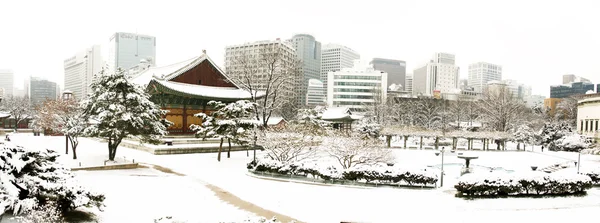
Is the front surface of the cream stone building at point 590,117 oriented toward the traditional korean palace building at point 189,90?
yes

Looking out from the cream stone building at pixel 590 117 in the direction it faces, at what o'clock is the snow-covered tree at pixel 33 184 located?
The snow-covered tree is roughly at 11 o'clock from the cream stone building.

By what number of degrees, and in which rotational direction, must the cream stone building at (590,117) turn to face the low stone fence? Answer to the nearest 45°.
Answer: approximately 45° to its left

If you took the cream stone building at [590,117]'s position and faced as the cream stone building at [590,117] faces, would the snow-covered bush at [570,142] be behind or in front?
in front

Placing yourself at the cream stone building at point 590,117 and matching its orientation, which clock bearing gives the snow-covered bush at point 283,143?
The snow-covered bush is roughly at 11 o'clock from the cream stone building.

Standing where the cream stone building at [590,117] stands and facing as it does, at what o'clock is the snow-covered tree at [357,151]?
The snow-covered tree is roughly at 11 o'clock from the cream stone building.

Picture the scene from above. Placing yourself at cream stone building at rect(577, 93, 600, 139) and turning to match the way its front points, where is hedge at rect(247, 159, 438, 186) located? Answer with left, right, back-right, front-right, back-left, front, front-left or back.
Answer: front-left

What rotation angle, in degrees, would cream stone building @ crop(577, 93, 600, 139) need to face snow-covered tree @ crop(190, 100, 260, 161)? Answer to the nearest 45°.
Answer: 0° — it already faces it

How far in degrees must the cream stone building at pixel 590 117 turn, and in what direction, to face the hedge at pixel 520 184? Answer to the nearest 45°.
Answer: approximately 45° to its left

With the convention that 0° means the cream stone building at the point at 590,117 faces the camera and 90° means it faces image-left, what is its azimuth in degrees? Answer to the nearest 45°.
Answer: approximately 45°

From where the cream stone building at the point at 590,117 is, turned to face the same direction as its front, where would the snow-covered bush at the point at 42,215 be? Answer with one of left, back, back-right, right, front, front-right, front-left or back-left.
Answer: front-left
